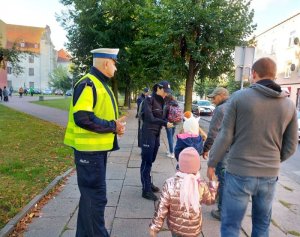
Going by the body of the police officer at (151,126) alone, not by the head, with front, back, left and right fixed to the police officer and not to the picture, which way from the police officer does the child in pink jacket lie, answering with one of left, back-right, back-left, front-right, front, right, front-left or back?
right

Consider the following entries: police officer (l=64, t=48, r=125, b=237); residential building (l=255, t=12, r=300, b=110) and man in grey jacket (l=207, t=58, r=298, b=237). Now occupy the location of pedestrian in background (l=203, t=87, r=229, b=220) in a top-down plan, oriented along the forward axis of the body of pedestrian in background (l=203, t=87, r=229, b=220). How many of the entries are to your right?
1

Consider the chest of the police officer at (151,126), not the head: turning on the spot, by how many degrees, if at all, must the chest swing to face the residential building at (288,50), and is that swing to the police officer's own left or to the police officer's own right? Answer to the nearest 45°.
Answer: approximately 45° to the police officer's own left

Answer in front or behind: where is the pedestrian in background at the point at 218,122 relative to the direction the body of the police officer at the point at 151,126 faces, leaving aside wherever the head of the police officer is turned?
in front

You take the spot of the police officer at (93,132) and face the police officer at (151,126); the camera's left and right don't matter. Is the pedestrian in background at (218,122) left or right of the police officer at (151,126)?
right

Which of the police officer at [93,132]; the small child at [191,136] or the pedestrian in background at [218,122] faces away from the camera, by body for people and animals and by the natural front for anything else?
the small child

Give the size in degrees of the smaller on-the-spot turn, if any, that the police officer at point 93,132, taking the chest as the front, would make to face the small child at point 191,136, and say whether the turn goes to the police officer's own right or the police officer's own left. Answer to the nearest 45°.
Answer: approximately 45° to the police officer's own left

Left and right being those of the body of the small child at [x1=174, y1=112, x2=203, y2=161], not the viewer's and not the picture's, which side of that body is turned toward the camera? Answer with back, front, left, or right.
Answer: back

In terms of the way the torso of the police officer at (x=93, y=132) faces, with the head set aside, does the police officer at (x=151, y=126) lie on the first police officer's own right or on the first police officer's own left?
on the first police officer's own left

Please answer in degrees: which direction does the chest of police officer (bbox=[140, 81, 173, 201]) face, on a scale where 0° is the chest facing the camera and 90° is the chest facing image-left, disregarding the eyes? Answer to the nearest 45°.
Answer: approximately 270°

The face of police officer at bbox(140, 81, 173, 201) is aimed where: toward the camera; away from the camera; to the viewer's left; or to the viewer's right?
to the viewer's right

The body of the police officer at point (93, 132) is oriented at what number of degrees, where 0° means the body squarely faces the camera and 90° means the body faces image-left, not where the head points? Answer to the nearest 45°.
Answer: approximately 270°

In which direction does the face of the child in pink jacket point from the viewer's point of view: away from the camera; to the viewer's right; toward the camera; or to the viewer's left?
away from the camera

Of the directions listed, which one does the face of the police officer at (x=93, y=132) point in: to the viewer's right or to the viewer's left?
to the viewer's right

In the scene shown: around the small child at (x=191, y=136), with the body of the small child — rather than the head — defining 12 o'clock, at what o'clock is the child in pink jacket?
The child in pink jacket is roughly at 6 o'clock from the small child.
